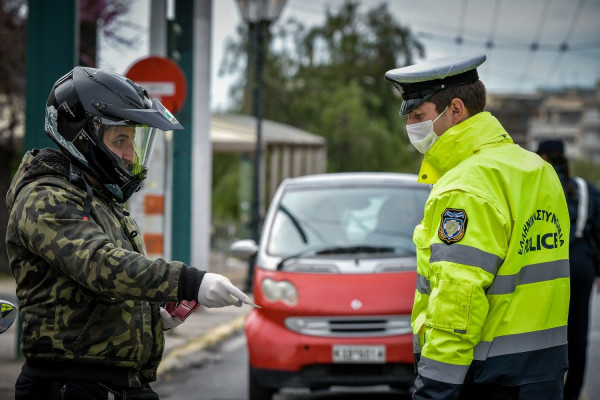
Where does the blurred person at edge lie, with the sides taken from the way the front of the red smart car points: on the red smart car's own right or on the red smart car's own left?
on the red smart car's own left

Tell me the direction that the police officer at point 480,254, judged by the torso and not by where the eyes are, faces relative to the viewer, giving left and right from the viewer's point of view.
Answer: facing away from the viewer and to the left of the viewer

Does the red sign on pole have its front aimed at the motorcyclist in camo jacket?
yes

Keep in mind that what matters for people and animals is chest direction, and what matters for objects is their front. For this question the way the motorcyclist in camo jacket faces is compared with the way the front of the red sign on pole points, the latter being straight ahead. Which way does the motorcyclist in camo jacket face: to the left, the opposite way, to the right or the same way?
to the left

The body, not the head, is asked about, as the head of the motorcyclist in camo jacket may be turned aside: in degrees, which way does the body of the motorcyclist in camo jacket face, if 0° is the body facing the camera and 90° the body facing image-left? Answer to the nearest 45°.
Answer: approximately 270°

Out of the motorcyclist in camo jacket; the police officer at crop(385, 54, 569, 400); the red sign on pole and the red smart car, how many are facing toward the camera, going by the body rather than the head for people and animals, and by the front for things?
2

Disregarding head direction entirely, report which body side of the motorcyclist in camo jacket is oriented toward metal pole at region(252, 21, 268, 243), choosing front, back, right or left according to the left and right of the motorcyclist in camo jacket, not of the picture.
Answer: left

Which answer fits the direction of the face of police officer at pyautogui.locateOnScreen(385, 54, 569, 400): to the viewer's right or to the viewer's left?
to the viewer's left

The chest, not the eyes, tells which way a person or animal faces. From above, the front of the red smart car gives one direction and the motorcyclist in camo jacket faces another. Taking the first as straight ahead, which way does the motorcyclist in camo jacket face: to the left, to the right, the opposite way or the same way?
to the left

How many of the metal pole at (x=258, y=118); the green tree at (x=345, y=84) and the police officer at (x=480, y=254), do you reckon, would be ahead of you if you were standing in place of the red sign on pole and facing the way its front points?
1

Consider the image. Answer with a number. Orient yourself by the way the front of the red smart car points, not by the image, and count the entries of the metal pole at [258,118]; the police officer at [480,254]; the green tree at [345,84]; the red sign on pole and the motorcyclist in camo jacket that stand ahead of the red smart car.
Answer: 2

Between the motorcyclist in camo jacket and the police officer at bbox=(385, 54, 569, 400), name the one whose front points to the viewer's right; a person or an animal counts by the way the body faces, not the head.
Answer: the motorcyclist in camo jacket

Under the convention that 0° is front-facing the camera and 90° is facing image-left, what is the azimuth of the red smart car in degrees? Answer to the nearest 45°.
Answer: approximately 0°
